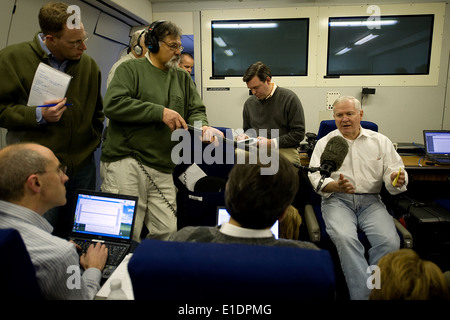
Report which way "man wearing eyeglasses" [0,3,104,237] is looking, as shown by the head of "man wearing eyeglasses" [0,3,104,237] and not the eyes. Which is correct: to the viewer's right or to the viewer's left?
to the viewer's right

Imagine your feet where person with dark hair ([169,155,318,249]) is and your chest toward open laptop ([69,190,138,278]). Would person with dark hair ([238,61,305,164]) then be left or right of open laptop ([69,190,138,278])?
right

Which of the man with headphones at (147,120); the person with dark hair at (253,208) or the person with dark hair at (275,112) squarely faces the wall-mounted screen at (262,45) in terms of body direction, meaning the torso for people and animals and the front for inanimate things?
the person with dark hair at (253,208)

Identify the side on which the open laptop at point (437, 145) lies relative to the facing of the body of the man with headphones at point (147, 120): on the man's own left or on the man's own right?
on the man's own left

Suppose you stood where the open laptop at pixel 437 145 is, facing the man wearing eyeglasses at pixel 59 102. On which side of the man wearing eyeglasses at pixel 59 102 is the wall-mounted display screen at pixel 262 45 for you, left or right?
right

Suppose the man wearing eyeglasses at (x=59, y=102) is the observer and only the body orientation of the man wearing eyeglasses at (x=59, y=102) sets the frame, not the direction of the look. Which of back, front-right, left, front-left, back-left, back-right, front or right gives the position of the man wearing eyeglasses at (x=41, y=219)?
front-right

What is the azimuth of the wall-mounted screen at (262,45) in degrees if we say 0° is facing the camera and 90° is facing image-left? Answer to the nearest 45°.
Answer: approximately 0°

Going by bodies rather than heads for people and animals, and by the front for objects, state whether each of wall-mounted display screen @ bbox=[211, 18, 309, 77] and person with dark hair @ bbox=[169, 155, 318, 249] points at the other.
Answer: yes

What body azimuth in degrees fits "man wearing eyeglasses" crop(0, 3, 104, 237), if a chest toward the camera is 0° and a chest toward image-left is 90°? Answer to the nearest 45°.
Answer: approximately 315°

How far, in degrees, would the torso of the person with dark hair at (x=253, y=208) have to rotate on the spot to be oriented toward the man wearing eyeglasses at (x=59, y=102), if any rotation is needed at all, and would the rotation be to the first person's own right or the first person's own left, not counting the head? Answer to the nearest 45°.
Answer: approximately 45° to the first person's own left

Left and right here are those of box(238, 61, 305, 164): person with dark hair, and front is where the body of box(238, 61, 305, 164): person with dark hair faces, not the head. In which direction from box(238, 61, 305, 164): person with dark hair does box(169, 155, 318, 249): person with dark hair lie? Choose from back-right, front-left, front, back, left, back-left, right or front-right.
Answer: front-left

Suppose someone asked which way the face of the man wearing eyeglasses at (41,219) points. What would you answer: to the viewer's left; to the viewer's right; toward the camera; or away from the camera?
to the viewer's right

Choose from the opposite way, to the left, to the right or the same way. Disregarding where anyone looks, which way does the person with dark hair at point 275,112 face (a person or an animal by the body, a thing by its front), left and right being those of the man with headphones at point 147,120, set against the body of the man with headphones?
to the right
